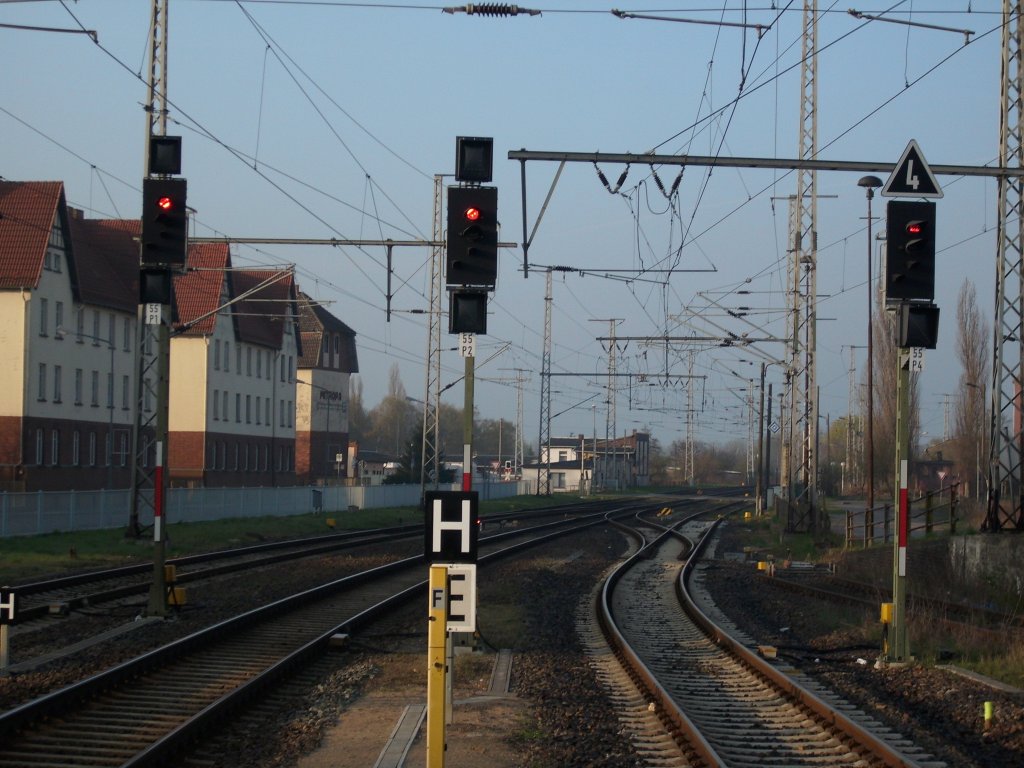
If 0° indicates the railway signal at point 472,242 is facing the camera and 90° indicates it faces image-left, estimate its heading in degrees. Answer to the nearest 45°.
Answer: approximately 0°

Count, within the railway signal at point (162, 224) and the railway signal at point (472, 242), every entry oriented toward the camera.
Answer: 2

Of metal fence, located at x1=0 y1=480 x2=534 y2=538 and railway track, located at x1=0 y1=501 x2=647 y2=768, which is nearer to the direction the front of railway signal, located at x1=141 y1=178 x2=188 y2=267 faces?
the railway track

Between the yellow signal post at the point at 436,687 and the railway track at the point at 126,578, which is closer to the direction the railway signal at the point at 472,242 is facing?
the yellow signal post

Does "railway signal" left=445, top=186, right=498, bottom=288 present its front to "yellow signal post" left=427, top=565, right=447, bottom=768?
yes

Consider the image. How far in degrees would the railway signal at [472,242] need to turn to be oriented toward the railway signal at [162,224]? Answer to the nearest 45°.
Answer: approximately 135° to its right

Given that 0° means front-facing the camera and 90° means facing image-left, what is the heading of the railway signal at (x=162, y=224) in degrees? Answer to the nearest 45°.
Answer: approximately 0°
